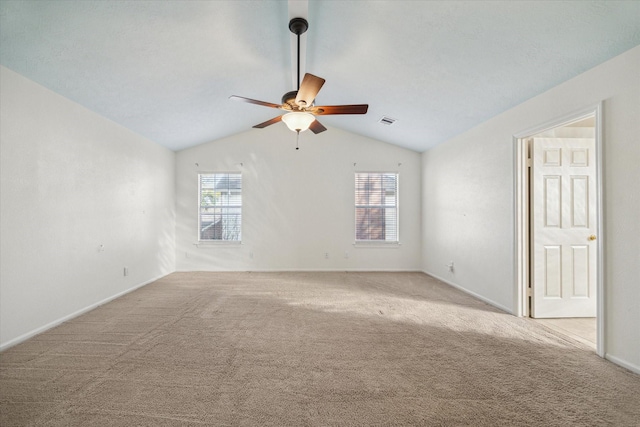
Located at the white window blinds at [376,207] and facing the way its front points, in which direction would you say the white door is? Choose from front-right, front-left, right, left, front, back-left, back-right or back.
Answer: front-left

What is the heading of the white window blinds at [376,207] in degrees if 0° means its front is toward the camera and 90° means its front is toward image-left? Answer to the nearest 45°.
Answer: approximately 0°

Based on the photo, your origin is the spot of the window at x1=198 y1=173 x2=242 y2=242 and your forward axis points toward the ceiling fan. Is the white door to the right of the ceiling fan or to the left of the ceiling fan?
left

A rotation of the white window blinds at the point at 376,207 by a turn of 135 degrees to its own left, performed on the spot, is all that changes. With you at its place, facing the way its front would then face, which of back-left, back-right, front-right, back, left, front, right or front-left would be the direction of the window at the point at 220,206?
back-left
